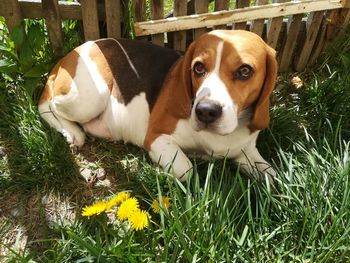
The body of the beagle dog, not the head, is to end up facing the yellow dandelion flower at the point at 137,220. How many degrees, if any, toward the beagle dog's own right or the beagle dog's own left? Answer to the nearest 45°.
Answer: approximately 45° to the beagle dog's own right

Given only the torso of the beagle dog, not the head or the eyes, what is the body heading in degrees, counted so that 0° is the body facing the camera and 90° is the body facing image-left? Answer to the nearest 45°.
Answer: approximately 315°

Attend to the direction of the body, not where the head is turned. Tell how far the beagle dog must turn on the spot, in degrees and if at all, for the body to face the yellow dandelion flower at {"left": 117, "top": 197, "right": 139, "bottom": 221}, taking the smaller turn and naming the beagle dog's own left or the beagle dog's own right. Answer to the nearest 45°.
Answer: approximately 45° to the beagle dog's own right

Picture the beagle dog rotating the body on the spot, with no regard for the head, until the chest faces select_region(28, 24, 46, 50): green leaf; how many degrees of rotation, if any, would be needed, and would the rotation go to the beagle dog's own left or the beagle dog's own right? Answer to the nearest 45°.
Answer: approximately 180°

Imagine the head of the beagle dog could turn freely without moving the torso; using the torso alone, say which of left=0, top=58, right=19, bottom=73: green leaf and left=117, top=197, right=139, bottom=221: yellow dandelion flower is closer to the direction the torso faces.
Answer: the yellow dandelion flower

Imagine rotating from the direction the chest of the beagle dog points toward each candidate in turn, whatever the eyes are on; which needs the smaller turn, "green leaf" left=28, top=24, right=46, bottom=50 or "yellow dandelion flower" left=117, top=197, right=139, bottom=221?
the yellow dandelion flower

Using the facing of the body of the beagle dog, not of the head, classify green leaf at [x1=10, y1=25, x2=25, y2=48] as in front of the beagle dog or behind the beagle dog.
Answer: behind

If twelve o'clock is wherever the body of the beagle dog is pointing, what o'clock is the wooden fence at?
The wooden fence is roughly at 8 o'clock from the beagle dog.

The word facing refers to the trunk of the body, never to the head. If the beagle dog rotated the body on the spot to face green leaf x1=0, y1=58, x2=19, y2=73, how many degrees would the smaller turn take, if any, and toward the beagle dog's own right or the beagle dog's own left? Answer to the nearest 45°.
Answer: approximately 135° to the beagle dog's own right

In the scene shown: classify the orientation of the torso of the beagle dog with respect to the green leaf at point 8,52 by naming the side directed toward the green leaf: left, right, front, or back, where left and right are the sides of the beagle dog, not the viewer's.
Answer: back

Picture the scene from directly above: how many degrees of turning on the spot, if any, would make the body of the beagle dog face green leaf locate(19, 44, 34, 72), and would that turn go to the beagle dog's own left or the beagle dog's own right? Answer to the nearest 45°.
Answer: approximately 180°
